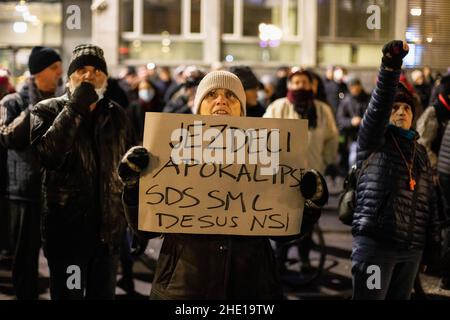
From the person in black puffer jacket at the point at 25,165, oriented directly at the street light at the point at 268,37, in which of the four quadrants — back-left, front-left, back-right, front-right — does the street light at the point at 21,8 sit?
front-left

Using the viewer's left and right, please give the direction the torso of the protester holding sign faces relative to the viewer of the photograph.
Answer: facing the viewer

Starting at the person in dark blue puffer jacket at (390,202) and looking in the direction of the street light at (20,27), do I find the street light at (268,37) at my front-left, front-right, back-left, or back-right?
front-right

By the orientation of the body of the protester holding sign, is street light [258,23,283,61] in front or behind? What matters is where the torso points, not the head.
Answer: behind

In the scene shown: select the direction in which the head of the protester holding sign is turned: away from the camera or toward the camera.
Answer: toward the camera

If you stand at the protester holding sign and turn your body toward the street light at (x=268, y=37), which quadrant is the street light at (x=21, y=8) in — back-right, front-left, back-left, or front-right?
front-left

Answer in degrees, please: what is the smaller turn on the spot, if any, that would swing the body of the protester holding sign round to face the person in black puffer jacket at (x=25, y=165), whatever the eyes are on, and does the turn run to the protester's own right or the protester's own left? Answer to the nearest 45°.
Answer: approximately 135° to the protester's own right

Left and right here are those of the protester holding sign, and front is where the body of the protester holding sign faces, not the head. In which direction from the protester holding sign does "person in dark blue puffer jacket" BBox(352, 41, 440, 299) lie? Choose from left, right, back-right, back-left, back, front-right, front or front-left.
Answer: back-left
